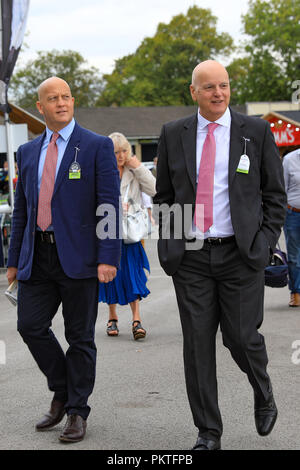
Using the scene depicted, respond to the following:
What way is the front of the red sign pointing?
toward the camera

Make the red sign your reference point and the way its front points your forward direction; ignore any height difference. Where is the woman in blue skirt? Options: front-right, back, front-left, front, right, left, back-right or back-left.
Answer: front

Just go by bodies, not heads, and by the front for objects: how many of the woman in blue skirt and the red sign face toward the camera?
2

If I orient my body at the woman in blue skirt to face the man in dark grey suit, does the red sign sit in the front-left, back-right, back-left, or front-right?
back-left

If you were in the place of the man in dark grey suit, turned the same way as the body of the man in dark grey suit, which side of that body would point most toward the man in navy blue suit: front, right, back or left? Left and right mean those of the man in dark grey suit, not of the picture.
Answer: right

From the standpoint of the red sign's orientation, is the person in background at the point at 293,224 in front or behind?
in front

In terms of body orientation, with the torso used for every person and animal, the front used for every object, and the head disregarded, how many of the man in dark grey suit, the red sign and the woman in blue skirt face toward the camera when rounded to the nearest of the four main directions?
3

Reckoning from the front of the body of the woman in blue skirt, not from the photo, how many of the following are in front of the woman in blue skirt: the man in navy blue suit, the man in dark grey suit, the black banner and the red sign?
2

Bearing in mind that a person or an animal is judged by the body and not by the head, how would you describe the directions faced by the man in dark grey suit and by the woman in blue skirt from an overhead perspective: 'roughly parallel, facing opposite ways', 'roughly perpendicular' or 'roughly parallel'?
roughly parallel

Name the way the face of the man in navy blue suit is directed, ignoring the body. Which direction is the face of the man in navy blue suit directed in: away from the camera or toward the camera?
toward the camera

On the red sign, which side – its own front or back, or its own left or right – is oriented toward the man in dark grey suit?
front

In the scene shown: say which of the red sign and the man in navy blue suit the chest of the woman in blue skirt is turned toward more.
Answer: the man in navy blue suit

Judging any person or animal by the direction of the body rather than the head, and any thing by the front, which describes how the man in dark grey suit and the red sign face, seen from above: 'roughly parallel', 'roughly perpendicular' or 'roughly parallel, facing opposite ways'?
roughly parallel

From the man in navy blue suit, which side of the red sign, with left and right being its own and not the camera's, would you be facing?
front

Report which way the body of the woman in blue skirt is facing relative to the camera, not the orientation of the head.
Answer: toward the camera
